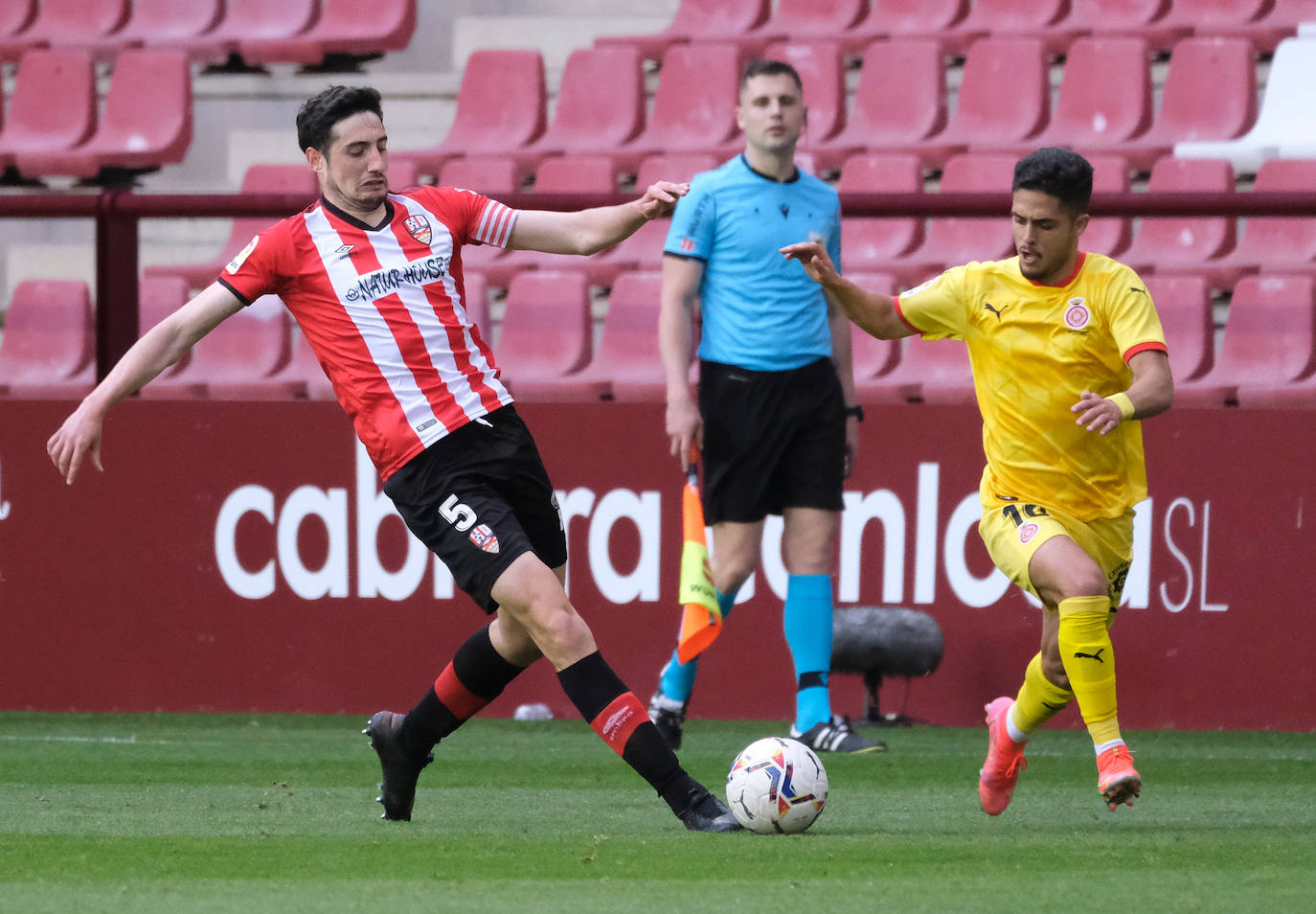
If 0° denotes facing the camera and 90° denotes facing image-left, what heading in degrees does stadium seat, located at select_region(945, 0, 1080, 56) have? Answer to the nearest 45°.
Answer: approximately 45°

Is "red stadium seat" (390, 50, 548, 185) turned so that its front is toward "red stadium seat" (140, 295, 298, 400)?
yes

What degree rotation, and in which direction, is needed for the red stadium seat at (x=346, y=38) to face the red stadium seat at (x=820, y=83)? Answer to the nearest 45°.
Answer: approximately 90° to its left

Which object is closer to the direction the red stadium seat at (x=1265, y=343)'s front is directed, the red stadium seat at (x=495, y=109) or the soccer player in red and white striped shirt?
the soccer player in red and white striped shirt

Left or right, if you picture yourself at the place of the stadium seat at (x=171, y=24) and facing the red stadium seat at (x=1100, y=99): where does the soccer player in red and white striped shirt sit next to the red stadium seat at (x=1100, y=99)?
right

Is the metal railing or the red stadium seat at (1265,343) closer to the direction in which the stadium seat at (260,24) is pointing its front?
the metal railing

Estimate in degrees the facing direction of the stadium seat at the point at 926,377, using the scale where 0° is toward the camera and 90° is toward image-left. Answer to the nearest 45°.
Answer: approximately 45°

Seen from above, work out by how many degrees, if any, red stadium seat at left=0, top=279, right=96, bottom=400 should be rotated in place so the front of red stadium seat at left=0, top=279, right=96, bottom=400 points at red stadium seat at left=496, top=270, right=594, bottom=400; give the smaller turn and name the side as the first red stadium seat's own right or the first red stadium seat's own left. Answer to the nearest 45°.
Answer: approximately 135° to the first red stadium seat's own left
